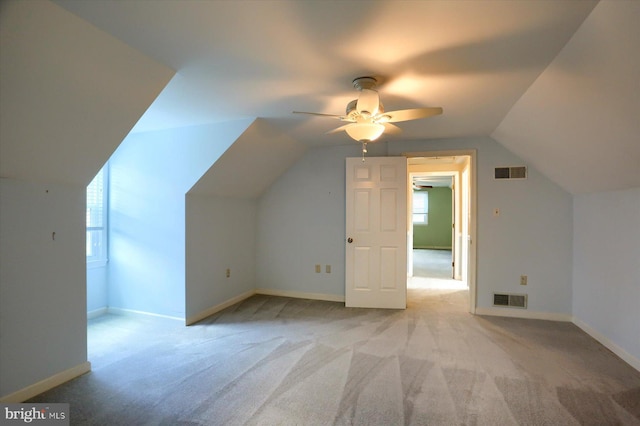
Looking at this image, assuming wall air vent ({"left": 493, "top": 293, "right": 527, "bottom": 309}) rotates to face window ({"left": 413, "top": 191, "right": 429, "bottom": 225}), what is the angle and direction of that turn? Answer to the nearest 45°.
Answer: approximately 180°

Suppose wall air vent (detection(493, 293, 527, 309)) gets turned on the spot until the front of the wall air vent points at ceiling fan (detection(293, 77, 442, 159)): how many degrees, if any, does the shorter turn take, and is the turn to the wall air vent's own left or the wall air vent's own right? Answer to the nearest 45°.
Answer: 0° — it already faces it

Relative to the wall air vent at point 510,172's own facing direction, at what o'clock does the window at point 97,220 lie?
The window is roughly at 2 o'clock from the wall air vent.

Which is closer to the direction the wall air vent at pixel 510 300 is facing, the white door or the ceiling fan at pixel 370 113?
the ceiling fan

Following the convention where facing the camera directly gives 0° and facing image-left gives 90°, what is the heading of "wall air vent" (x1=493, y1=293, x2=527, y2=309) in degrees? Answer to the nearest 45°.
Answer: approximately 0°

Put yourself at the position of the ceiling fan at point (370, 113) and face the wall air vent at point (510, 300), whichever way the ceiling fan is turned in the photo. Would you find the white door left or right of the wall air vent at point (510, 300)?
left

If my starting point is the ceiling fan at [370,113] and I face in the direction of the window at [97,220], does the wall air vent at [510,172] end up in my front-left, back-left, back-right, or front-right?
back-right

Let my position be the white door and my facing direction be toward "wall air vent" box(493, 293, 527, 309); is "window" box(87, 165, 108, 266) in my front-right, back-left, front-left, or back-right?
back-right

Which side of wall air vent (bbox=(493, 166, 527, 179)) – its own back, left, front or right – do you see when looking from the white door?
right

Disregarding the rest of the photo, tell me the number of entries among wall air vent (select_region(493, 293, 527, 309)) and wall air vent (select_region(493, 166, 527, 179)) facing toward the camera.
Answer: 2

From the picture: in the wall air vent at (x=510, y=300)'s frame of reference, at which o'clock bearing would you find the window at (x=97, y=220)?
The window is roughly at 2 o'clock from the wall air vent.
